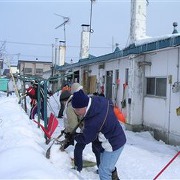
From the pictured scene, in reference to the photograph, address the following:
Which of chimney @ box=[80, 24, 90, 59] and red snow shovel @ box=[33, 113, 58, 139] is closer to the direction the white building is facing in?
the red snow shovel

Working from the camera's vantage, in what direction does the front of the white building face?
facing the viewer and to the left of the viewer

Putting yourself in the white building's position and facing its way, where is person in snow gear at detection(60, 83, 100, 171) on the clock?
The person in snow gear is roughly at 11 o'clock from the white building.

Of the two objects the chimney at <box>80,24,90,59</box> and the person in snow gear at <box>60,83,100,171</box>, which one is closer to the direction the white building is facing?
the person in snow gear

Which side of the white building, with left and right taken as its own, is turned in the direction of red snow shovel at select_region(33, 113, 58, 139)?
front

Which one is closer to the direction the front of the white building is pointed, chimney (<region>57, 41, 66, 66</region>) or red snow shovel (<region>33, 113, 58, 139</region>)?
the red snow shovel
